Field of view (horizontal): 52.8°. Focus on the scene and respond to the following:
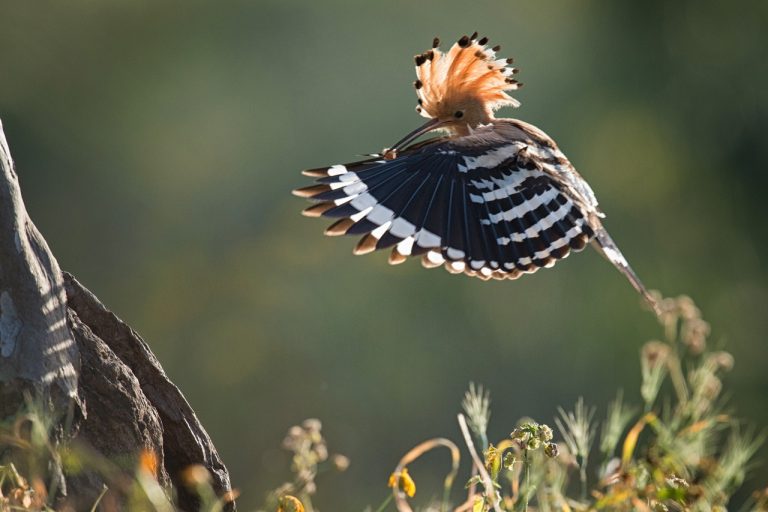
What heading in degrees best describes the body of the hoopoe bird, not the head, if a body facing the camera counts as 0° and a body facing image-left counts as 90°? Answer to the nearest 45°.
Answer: approximately 90°

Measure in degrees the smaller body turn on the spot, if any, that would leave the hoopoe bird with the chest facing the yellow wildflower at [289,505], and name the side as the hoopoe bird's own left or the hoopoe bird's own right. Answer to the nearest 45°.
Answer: approximately 90° to the hoopoe bird's own left

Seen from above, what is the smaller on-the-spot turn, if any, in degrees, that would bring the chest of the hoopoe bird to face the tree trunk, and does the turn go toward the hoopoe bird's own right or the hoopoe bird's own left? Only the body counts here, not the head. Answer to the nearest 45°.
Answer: approximately 45° to the hoopoe bird's own left
